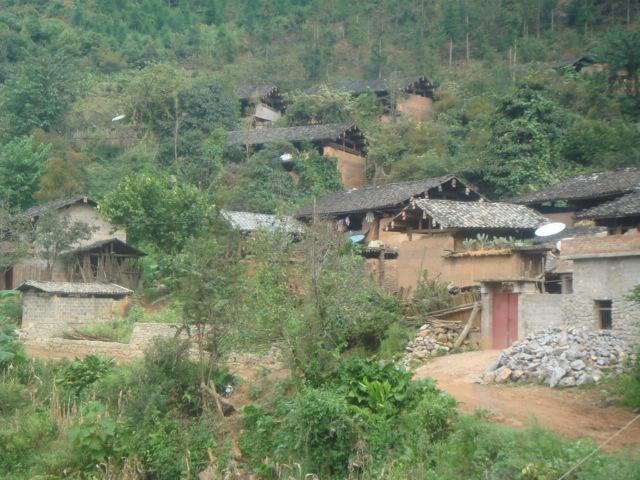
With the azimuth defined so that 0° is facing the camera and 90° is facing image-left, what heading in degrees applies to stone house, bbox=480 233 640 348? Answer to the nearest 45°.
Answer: approximately 0°

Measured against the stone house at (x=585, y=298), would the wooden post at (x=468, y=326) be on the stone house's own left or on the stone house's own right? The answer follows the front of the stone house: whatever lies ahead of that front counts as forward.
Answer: on the stone house's own right

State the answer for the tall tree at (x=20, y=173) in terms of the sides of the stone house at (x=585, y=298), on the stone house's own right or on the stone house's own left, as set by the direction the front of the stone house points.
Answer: on the stone house's own right

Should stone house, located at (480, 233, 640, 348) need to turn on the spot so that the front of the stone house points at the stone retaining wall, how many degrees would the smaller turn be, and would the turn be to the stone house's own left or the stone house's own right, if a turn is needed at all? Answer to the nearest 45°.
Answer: approximately 90° to the stone house's own right

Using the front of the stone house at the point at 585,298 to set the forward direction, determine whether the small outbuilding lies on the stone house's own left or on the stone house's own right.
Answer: on the stone house's own right

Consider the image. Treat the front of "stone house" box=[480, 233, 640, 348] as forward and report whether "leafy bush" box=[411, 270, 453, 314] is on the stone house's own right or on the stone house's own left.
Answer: on the stone house's own right

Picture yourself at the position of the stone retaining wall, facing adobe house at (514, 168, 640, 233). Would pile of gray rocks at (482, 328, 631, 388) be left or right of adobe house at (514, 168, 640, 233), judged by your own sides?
right

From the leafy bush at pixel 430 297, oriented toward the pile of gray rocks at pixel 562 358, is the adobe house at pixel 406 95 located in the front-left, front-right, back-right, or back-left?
back-left

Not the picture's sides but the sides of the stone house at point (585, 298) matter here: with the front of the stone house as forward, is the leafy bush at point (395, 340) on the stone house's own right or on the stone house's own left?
on the stone house's own right
